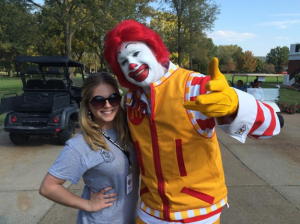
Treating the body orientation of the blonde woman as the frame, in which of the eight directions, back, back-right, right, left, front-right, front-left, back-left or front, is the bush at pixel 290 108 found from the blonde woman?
left

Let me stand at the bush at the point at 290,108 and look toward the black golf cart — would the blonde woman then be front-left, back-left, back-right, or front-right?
front-left

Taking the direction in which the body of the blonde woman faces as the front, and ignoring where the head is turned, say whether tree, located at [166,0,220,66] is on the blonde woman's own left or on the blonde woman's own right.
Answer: on the blonde woman's own left

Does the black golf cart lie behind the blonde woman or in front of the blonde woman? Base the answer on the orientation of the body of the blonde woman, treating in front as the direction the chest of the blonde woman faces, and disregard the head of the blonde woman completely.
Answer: behind

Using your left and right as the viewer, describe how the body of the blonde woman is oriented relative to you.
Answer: facing the viewer and to the right of the viewer
